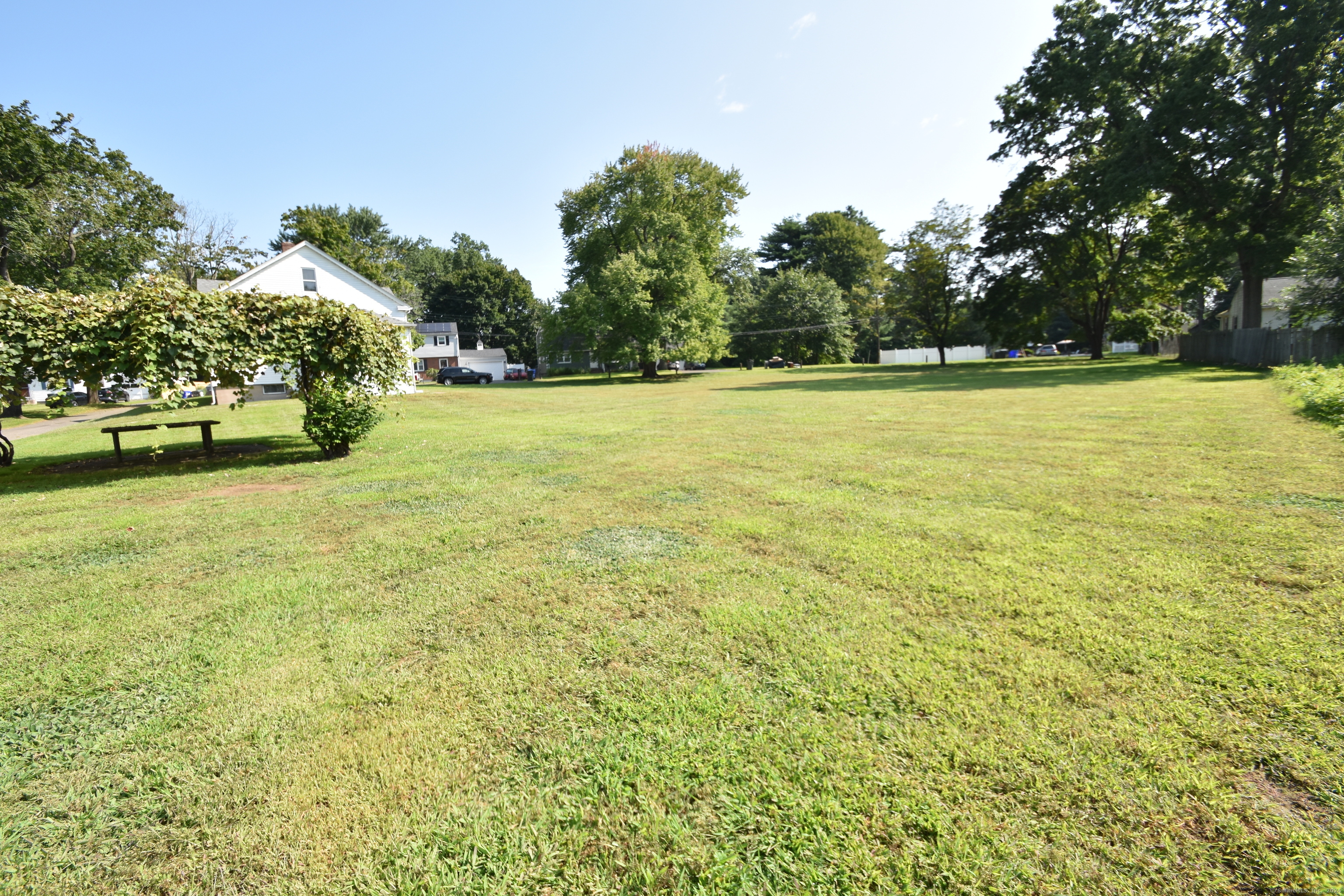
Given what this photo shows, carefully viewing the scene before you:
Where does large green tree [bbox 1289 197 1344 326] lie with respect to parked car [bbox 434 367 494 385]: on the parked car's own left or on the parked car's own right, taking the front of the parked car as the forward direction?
on the parked car's own right

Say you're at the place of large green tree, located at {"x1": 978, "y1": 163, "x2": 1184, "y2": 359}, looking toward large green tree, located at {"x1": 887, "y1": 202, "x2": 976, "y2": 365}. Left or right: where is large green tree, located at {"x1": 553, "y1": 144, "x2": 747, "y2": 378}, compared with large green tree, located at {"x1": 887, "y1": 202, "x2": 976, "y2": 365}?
left
